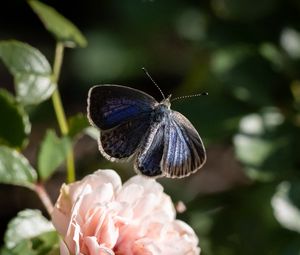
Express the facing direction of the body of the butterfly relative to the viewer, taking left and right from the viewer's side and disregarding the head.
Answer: facing away from the viewer and to the right of the viewer
